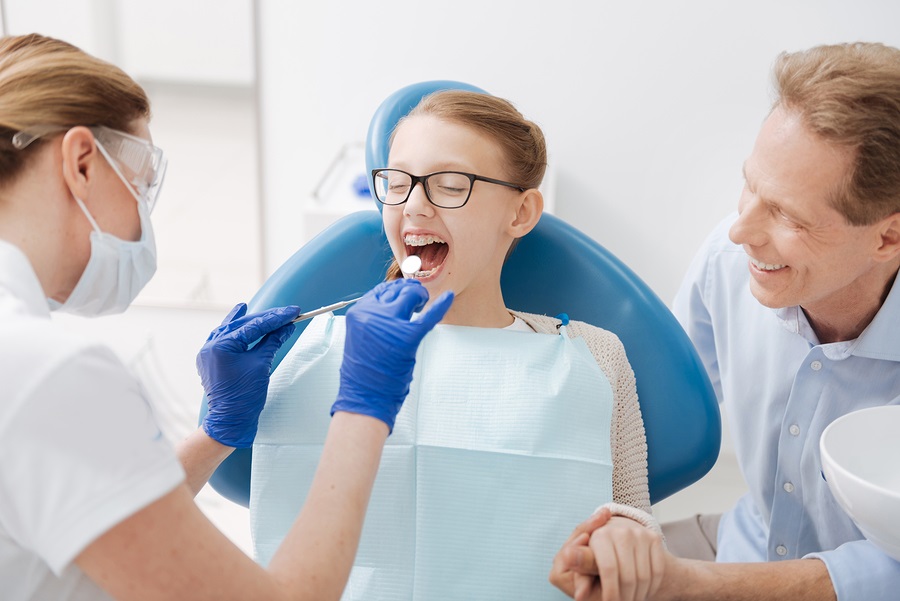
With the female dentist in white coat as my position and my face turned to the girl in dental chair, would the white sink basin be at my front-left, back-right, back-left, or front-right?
front-right

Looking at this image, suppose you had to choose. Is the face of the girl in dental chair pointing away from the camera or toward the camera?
toward the camera

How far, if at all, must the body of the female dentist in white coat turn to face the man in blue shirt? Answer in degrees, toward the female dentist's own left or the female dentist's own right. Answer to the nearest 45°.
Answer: approximately 45° to the female dentist's own right

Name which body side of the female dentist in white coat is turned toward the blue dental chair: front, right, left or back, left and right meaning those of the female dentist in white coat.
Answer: front

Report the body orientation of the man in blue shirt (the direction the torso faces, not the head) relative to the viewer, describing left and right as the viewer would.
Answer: facing the viewer and to the left of the viewer

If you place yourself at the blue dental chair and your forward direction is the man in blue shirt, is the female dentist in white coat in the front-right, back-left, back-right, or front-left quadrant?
back-right

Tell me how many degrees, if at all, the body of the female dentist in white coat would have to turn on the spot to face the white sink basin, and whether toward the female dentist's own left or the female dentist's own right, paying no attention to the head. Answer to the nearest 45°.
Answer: approximately 45° to the female dentist's own right

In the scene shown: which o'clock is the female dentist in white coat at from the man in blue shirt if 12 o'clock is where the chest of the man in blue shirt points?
The female dentist in white coat is roughly at 12 o'clock from the man in blue shirt.

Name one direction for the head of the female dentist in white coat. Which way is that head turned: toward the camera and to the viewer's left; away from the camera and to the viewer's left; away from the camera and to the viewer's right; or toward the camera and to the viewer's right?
away from the camera and to the viewer's right

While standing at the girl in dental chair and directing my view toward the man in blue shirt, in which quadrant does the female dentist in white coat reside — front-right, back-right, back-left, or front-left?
back-right

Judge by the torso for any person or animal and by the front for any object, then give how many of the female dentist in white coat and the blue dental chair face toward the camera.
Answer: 1

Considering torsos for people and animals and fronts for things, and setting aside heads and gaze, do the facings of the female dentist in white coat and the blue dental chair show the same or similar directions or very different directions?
very different directions

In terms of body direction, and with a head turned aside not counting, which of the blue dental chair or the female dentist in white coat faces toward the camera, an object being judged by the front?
the blue dental chair

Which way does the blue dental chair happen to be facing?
toward the camera
